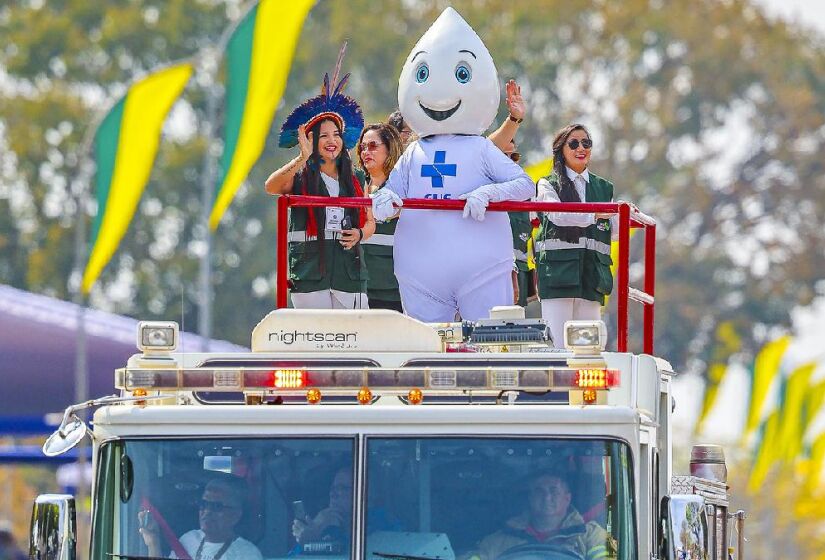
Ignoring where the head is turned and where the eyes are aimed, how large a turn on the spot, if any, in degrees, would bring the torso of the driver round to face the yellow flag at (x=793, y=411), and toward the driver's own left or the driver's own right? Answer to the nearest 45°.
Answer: approximately 180°

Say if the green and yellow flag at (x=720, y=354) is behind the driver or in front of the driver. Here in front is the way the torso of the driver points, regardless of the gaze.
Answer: behind

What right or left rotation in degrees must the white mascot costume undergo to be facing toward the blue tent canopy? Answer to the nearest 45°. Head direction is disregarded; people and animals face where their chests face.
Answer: approximately 180°

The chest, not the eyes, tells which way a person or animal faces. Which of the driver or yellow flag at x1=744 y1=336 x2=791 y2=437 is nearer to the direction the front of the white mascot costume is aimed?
the driver

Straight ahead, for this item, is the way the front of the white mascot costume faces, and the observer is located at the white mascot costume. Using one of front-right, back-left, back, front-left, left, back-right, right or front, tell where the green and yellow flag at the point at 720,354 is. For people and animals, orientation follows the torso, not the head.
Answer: back

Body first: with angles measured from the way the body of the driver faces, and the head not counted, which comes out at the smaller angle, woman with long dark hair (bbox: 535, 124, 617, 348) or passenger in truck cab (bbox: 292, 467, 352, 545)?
the passenger in truck cab

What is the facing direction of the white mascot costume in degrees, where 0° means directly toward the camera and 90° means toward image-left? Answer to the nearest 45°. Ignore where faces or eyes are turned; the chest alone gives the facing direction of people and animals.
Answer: approximately 0°

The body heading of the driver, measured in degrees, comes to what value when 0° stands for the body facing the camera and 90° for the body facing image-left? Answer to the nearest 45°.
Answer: approximately 0°
